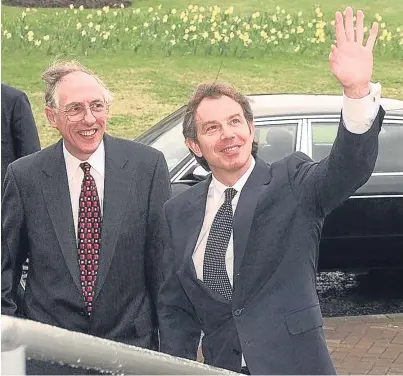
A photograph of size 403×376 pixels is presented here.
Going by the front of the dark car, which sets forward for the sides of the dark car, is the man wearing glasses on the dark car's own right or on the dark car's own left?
on the dark car's own left

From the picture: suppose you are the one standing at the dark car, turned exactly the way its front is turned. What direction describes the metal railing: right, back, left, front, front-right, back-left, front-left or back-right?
left

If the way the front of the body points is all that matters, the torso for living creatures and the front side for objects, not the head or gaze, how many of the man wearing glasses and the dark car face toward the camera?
1

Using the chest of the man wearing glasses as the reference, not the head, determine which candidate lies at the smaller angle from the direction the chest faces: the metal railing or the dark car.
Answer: the metal railing

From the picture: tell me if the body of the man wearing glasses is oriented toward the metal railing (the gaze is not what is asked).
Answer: yes

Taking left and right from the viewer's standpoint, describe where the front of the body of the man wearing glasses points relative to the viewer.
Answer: facing the viewer

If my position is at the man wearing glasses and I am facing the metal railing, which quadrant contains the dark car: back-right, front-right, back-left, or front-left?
back-left

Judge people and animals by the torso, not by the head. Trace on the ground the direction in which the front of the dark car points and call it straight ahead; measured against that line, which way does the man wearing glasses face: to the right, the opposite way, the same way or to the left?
to the left

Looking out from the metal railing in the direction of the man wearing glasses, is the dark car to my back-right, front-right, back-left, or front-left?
front-right

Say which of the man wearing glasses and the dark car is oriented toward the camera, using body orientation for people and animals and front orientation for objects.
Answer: the man wearing glasses

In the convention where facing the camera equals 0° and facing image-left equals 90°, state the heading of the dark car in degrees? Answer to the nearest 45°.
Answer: approximately 90°

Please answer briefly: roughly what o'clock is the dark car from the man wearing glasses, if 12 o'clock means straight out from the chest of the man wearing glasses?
The dark car is roughly at 7 o'clock from the man wearing glasses.
